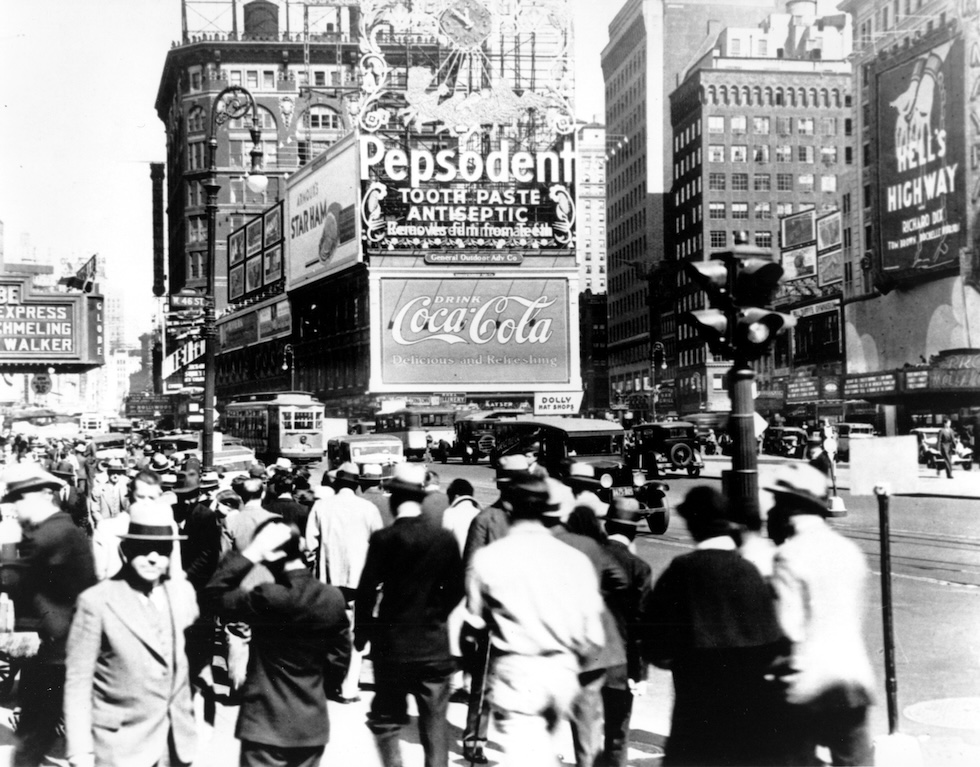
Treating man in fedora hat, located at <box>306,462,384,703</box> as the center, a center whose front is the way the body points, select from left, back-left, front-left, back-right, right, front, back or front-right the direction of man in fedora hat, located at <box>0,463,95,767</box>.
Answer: back-left

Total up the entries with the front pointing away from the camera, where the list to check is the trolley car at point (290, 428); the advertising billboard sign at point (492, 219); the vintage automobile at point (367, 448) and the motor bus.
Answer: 0

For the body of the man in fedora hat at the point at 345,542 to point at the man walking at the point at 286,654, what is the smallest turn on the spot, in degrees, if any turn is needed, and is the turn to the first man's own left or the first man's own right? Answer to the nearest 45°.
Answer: approximately 180°

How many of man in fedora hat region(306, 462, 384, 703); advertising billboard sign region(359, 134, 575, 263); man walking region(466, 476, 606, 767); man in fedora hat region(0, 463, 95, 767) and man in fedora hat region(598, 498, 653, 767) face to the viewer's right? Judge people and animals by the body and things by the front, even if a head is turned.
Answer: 0

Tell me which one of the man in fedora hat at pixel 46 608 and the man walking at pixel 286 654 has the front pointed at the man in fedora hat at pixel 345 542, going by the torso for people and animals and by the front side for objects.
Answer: the man walking

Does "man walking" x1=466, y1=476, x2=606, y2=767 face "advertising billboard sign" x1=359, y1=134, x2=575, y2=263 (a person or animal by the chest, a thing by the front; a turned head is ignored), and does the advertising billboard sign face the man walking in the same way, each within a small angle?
yes

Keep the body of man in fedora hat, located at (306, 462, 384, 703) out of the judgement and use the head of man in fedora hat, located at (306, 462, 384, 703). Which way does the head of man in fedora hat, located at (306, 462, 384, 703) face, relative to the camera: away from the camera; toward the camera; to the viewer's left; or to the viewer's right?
away from the camera

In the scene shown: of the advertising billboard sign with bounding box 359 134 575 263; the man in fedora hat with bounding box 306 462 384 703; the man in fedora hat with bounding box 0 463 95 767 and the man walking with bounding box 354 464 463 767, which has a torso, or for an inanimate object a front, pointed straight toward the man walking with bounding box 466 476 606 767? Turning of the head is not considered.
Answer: the advertising billboard sign

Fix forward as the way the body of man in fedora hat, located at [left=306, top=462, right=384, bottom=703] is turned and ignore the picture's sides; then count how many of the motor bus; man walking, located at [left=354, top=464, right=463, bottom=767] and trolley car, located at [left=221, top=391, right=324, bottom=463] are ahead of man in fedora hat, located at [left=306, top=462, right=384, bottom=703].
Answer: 2

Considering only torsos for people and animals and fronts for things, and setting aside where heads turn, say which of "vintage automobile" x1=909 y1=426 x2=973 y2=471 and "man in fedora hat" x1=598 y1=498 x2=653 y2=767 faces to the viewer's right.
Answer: the vintage automobile

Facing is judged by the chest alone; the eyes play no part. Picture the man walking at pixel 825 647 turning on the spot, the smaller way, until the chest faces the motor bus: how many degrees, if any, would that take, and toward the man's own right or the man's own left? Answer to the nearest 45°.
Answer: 0° — they already face it

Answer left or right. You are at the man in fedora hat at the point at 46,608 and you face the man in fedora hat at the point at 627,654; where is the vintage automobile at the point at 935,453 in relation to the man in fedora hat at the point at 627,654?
left

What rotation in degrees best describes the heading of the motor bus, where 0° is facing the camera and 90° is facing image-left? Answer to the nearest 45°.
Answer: approximately 315°

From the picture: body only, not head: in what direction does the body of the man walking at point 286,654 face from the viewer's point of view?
away from the camera

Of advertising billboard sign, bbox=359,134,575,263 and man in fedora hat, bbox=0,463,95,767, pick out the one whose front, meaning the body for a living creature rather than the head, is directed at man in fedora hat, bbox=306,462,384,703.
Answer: the advertising billboard sign

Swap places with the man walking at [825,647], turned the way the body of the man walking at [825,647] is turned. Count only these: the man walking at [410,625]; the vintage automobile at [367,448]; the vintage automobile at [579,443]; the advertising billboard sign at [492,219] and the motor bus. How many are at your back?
0

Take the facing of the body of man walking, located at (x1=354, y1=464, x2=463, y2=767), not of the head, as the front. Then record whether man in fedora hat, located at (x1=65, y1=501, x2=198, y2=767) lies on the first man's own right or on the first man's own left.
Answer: on the first man's own left

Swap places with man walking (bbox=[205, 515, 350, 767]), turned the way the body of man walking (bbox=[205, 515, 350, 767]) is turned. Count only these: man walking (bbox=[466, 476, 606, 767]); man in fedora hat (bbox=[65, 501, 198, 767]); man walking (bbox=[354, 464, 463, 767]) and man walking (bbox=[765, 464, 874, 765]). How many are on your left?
1
